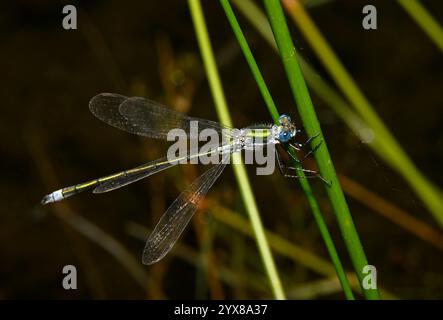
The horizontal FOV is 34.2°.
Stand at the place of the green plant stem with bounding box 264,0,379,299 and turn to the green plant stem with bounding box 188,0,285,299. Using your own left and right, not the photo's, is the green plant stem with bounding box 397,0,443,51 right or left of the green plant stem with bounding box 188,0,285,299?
right

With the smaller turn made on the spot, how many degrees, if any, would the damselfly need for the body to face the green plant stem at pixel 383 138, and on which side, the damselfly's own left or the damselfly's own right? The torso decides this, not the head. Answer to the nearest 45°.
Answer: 0° — it already faces it

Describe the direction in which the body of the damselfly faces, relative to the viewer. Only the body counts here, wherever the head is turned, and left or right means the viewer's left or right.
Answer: facing to the right of the viewer
